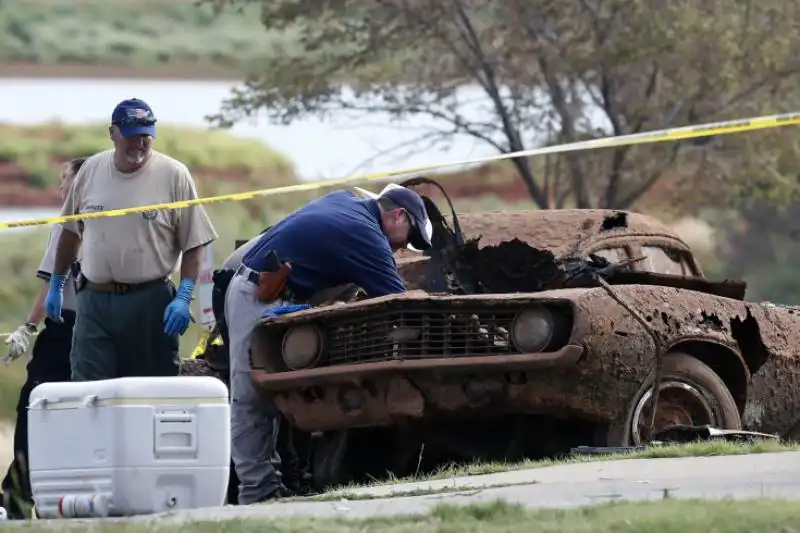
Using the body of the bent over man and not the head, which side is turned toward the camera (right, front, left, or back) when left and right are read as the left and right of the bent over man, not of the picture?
right

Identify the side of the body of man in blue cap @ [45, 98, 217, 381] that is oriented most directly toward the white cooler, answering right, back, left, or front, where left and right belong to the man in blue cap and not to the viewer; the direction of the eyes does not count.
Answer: front

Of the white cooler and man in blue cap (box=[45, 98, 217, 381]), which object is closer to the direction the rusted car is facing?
the white cooler

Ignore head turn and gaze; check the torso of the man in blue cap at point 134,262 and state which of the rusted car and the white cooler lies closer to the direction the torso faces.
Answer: the white cooler

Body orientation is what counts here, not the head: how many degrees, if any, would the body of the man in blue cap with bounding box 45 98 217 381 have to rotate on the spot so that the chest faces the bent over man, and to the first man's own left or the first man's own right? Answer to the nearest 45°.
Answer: approximately 45° to the first man's own left

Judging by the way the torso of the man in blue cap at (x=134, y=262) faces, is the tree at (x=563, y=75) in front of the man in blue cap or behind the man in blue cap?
behind

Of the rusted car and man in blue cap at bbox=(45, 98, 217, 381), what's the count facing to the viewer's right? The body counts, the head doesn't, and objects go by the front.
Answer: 0

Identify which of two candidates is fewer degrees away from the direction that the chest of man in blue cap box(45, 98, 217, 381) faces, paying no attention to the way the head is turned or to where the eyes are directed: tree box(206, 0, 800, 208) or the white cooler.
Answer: the white cooler

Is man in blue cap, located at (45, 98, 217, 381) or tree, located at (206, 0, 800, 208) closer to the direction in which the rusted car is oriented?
the man in blue cap

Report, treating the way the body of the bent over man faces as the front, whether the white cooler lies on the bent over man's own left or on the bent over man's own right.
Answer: on the bent over man's own right

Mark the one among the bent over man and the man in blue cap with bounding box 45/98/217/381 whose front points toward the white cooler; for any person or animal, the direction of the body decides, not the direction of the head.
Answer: the man in blue cap

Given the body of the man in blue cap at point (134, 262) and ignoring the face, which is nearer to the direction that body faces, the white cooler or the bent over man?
the white cooler

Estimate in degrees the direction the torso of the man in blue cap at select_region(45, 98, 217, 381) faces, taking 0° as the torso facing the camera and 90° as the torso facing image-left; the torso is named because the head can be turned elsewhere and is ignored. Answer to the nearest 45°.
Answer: approximately 0°

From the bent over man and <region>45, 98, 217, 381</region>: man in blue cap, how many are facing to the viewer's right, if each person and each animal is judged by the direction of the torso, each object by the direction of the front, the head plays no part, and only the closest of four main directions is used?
1

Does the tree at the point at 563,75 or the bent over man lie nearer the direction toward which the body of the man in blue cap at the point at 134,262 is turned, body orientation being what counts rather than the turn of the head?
the bent over man
